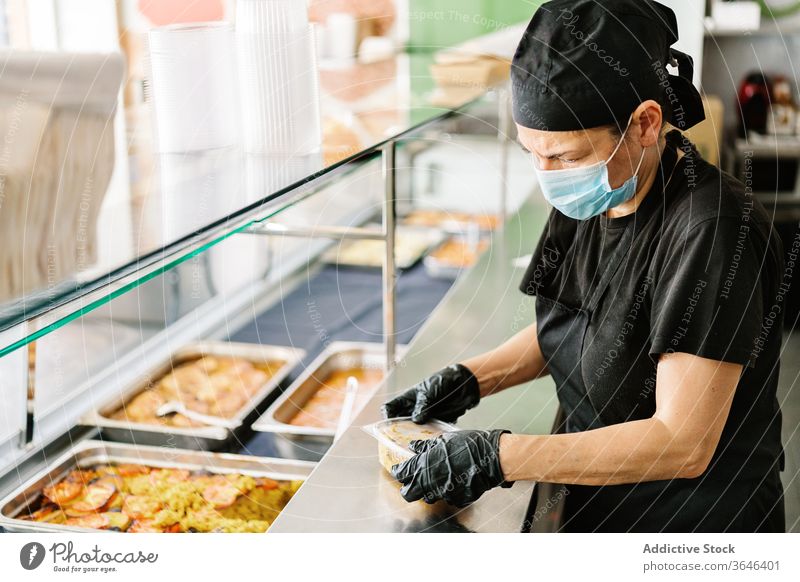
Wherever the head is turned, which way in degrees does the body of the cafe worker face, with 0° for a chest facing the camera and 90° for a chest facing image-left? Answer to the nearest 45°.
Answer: approximately 45°
